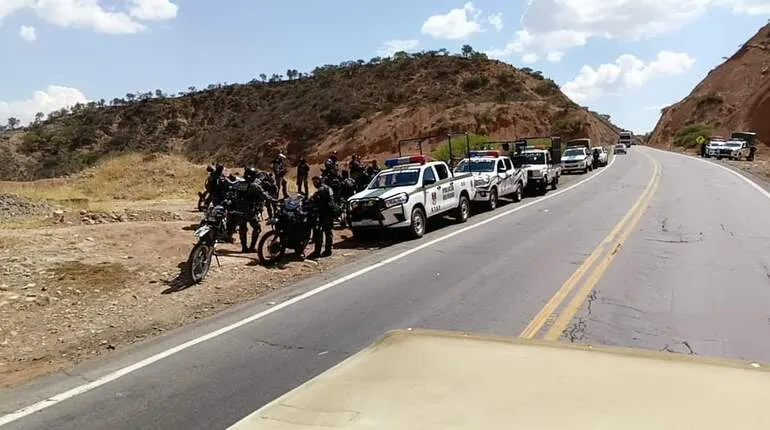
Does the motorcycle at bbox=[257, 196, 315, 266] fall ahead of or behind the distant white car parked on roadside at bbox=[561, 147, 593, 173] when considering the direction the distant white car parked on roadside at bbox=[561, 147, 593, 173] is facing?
ahead

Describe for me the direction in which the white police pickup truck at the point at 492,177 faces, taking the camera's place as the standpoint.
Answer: facing the viewer and to the left of the viewer

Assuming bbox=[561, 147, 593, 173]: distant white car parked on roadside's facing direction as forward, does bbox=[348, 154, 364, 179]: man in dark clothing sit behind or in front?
in front

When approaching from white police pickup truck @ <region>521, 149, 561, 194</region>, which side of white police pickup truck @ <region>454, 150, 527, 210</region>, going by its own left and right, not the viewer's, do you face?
back

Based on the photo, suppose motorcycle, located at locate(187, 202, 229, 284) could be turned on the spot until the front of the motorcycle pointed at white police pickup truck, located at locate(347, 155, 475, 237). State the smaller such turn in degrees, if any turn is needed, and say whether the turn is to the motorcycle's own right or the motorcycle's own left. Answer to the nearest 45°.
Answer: approximately 180°

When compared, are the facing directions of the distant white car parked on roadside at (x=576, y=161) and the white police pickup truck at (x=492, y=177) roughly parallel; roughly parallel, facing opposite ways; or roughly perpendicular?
roughly parallel

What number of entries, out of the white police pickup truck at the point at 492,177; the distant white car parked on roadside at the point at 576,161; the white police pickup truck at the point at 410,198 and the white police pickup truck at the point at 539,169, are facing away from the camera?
0

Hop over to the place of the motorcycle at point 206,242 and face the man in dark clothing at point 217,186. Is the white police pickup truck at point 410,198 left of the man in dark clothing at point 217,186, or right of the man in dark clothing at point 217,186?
right

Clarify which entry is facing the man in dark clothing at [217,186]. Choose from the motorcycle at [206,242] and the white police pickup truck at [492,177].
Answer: the white police pickup truck

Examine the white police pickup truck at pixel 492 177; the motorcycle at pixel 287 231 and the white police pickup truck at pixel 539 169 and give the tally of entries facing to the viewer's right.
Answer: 0

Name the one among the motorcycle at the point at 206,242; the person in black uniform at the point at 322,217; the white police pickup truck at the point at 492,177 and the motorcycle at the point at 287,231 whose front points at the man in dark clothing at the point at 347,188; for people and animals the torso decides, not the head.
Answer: the white police pickup truck

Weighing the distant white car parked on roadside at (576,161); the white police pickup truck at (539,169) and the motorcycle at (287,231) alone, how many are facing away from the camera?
0

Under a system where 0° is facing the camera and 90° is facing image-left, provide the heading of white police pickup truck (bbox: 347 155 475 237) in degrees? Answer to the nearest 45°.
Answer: approximately 45°

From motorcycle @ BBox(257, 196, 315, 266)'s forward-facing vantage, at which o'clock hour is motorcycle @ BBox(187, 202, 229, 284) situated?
motorcycle @ BBox(187, 202, 229, 284) is roughly at 12 o'clock from motorcycle @ BBox(257, 196, 315, 266).
